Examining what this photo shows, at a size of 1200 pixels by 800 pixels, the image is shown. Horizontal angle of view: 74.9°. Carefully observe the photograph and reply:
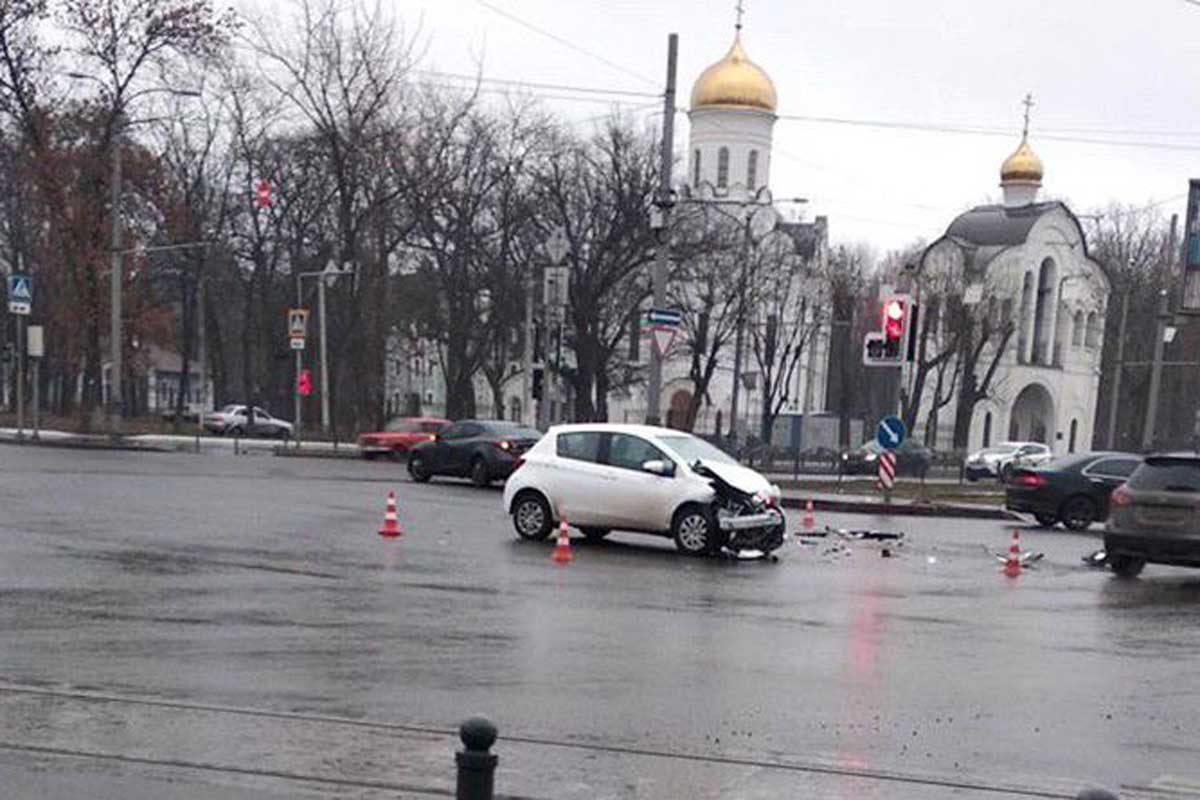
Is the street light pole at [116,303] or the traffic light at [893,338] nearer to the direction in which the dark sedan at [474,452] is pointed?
the street light pole

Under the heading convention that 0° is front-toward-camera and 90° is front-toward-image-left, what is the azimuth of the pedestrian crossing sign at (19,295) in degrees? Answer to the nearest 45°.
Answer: approximately 0°

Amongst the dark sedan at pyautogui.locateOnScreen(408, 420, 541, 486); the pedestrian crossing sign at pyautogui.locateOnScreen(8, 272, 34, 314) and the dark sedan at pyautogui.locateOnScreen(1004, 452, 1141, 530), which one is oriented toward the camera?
the pedestrian crossing sign

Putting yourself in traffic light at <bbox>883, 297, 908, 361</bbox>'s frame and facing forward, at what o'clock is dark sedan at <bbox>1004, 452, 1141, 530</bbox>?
The dark sedan is roughly at 8 o'clock from the traffic light.

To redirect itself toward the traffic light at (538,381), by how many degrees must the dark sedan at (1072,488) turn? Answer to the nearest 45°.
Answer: approximately 135° to its left

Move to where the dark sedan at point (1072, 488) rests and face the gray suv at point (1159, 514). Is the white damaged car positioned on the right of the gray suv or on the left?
right

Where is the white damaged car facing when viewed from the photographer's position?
facing the viewer and to the right of the viewer

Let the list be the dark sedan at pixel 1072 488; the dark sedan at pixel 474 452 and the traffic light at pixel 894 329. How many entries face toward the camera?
1

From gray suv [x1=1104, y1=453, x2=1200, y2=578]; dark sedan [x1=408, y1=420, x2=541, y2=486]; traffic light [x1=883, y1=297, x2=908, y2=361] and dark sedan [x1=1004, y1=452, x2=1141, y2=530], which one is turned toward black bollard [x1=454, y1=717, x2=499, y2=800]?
the traffic light

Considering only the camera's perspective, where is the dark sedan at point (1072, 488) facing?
facing away from the viewer and to the right of the viewer

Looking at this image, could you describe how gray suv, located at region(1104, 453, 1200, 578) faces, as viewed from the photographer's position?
facing away from the viewer and to the right of the viewer

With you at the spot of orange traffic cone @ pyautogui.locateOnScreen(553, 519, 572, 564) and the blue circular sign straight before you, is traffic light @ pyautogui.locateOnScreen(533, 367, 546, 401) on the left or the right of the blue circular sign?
left

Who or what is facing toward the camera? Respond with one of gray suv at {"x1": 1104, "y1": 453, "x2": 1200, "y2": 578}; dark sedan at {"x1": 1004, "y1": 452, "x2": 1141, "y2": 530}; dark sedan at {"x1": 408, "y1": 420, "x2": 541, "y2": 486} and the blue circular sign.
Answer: the blue circular sign

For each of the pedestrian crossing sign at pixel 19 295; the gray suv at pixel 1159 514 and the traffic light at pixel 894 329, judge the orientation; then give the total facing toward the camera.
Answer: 2

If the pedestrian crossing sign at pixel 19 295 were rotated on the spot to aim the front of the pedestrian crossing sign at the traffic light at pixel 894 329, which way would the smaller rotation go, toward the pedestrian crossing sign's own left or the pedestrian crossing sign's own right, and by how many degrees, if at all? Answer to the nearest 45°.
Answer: approximately 45° to the pedestrian crossing sign's own left
